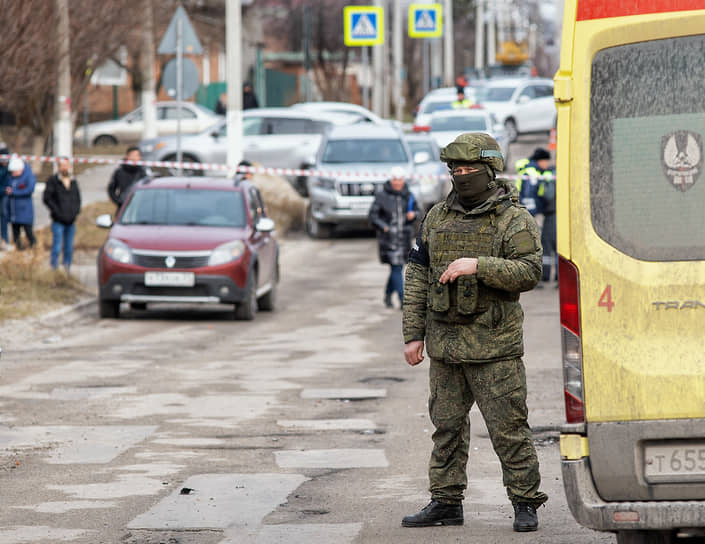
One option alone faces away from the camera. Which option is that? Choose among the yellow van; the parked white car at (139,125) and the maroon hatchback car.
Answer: the yellow van

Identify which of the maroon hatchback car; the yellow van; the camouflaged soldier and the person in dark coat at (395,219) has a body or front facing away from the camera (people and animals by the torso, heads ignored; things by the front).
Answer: the yellow van

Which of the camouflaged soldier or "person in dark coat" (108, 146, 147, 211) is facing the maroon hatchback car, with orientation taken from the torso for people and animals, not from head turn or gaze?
the person in dark coat

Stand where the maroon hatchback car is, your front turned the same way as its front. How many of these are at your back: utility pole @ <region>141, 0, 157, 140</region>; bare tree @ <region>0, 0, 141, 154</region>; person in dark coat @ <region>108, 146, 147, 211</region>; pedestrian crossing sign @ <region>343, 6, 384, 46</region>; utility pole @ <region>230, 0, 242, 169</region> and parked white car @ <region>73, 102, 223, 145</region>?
6

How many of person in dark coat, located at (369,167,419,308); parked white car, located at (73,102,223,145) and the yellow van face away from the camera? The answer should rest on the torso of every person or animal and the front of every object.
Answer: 1

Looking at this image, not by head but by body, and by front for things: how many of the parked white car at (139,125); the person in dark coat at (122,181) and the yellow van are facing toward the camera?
1

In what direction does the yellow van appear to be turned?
away from the camera

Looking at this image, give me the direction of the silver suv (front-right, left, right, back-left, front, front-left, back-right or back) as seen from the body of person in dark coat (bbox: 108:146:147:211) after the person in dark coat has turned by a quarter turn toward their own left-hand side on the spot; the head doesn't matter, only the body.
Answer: front-left

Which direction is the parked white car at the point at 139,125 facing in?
to the viewer's left

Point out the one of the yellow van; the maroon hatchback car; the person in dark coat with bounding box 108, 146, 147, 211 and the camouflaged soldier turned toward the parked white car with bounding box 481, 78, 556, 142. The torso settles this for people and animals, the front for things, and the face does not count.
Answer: the yellow van

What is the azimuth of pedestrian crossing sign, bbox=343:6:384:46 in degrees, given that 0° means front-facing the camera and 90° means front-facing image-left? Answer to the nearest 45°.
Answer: approximately 0°

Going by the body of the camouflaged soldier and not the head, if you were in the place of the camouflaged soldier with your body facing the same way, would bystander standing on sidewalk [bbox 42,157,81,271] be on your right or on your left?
on your right

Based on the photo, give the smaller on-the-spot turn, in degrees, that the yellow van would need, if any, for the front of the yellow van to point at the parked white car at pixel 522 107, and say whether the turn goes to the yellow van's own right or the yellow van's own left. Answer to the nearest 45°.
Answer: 0° — it already faces it
